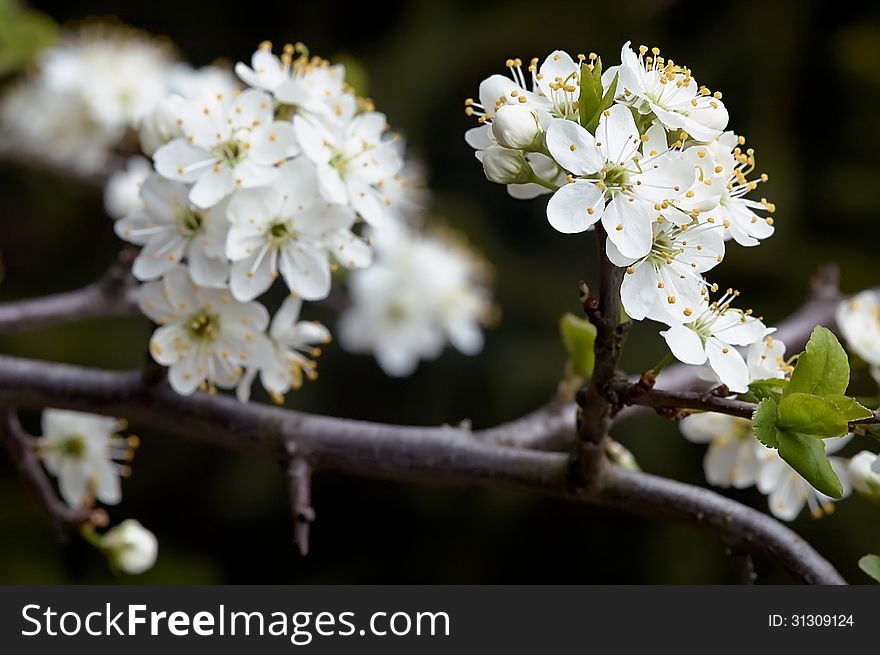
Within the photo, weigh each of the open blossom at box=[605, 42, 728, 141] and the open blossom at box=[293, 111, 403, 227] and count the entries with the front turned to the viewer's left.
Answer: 0

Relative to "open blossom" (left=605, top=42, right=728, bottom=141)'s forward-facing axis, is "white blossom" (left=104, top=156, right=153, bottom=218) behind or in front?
behind

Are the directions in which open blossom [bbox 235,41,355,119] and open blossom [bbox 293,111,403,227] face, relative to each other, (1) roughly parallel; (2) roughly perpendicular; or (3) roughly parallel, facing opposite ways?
roughly parallel

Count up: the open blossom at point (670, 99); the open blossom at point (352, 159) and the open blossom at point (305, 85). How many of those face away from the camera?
0

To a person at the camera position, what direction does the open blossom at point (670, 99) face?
facing the viewer and to the right of the viewer

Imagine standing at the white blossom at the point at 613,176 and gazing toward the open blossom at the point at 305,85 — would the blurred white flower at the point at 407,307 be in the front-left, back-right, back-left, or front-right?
front-right
